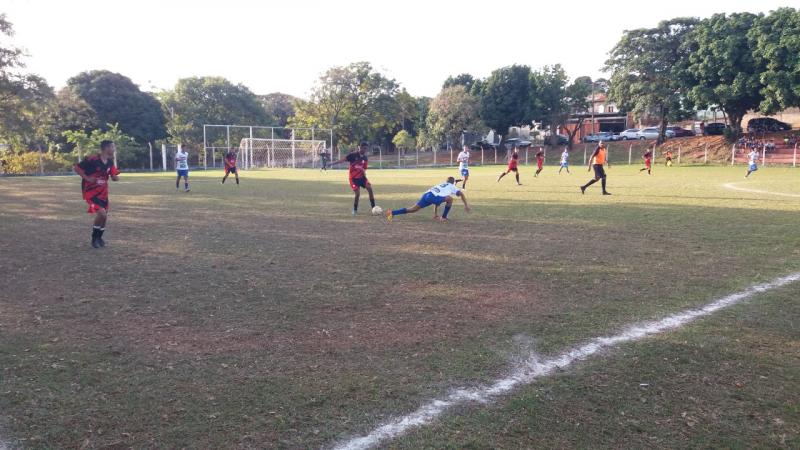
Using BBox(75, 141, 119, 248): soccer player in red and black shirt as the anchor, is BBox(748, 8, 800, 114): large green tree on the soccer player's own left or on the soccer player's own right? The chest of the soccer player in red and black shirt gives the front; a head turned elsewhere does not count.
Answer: on the soccer player's own left

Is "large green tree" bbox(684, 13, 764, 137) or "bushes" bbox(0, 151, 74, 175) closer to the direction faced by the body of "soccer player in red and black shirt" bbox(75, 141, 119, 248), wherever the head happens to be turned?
the large green tree

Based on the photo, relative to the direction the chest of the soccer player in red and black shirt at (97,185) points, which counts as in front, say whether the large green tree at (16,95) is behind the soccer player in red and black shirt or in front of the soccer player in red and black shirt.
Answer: behind

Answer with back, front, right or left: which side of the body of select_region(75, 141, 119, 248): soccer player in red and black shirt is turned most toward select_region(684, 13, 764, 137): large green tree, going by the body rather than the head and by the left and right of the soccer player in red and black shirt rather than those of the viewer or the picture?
left

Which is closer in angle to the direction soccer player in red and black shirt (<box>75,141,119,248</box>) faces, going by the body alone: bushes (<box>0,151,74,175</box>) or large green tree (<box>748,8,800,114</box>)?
the large green tree

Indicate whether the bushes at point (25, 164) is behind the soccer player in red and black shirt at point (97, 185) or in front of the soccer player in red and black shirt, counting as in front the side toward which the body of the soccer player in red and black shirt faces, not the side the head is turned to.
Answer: behind

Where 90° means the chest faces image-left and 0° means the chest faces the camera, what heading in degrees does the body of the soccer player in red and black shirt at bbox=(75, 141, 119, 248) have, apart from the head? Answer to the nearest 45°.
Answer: approximately 315°
